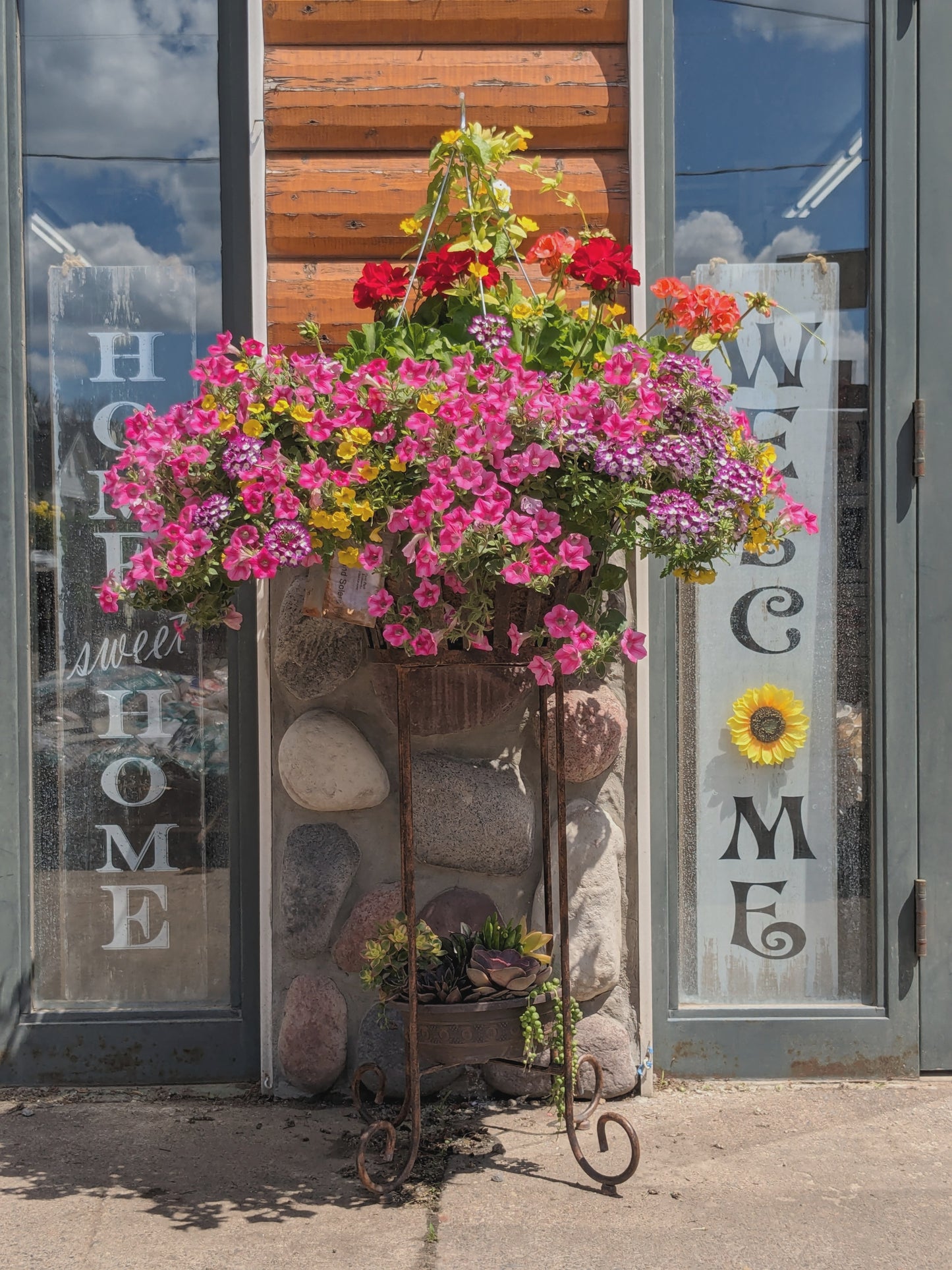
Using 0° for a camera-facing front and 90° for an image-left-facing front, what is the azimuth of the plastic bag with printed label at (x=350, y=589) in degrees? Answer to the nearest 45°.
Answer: approximately 0°

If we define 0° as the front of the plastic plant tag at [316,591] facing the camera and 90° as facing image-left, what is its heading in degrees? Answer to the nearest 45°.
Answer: approximately 0°

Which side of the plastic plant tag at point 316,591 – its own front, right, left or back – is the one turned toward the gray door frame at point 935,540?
left

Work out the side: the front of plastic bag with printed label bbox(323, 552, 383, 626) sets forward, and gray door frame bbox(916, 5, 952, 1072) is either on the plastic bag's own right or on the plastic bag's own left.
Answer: on the plastic bag's own left

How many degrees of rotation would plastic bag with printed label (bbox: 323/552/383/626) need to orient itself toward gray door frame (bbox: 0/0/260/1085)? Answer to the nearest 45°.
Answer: approximately 135° to its right
